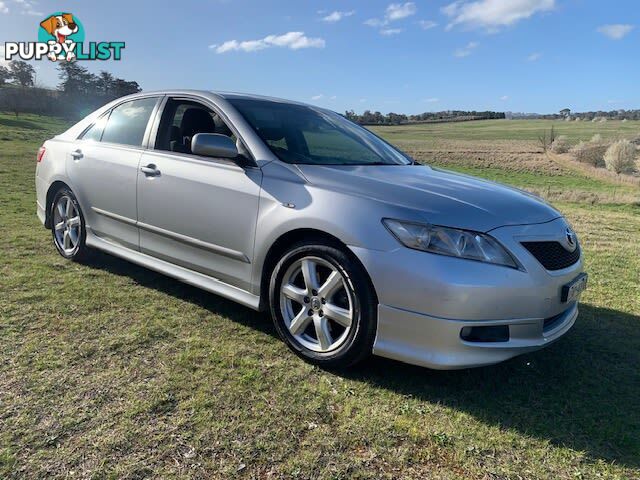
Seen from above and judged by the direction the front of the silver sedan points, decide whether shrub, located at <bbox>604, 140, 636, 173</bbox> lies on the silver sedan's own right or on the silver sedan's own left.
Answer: on the silver sedan's own left

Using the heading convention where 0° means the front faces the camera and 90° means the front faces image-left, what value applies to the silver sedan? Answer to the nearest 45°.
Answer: approximately 315°
